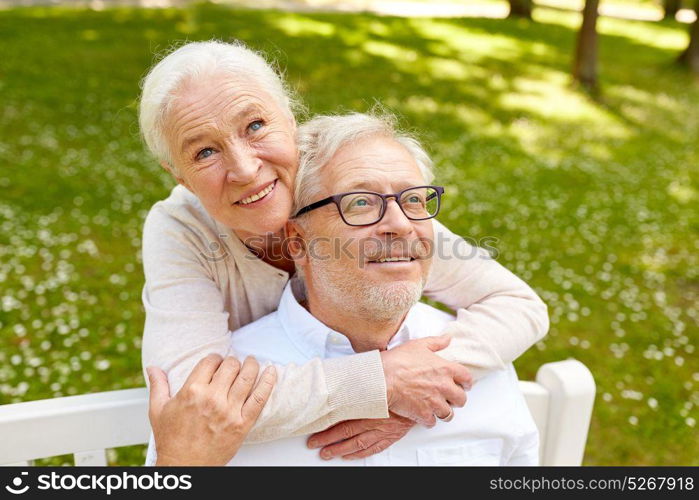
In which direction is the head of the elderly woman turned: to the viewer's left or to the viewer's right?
to the viewer's right

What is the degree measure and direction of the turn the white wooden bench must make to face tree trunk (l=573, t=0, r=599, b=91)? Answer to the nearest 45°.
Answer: approximately 135° to its left

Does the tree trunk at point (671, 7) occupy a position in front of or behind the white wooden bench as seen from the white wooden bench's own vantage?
behind

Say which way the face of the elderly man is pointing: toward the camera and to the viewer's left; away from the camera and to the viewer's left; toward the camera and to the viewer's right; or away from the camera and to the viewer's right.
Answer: toward the camera and to the viewer's right

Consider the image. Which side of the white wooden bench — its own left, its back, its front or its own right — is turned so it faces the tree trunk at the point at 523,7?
back

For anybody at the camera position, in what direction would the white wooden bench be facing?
facing the viewer
